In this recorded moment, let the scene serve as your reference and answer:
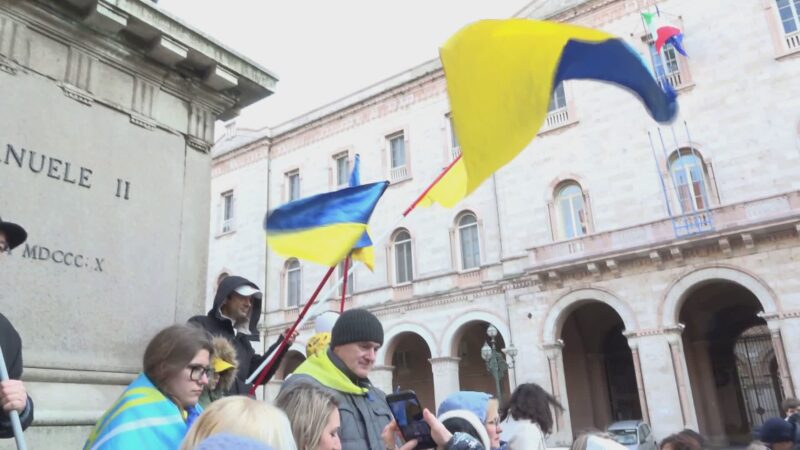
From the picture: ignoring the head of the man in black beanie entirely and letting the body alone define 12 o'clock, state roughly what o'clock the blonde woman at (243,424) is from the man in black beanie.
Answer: The blonde woman is roughly at 2 o'clock from the man in black beanie.

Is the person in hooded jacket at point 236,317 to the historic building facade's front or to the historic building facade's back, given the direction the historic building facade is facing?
to the front

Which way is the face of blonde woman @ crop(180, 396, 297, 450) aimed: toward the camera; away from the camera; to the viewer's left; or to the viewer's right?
away from the camera

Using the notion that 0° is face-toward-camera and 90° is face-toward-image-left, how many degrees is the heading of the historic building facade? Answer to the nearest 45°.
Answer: approximately 45°

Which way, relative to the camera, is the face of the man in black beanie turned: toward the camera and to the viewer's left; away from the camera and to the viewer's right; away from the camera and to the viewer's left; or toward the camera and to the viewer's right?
toward the camera and to the viewer's right

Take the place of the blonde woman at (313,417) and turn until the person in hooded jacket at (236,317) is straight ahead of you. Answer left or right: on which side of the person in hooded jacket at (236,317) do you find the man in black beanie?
right

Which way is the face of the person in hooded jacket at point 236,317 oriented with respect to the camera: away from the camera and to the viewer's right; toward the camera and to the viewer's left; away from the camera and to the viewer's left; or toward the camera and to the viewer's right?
toward the camera and to the viewer's right

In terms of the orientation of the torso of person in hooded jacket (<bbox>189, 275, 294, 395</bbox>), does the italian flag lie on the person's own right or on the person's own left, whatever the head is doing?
on the person's own left

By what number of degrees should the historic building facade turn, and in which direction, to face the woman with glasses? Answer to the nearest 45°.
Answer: approximately 45° to its left
